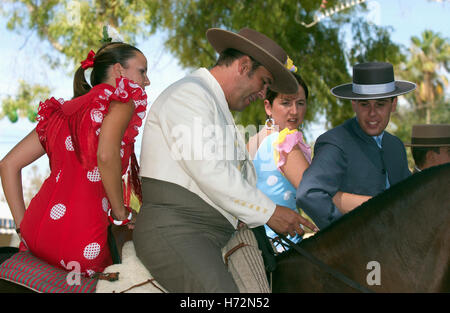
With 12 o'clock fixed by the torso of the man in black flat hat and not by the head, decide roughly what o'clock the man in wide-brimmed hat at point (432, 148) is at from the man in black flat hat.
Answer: The man in wide-brimmed hat is roughly at 8 o'clock from the man in black flat hat.

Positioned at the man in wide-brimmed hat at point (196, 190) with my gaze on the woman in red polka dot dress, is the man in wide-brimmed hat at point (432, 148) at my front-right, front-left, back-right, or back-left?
back-right

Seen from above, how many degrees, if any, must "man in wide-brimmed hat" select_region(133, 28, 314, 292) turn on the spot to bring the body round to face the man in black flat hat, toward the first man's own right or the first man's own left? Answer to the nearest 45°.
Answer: approximately 45° to the first man's own left

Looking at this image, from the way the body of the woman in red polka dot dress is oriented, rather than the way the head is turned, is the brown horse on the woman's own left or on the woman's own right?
on the woman's own right

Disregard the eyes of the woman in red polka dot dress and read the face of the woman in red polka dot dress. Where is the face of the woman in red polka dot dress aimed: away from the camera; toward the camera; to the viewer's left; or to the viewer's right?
to the viewer's right

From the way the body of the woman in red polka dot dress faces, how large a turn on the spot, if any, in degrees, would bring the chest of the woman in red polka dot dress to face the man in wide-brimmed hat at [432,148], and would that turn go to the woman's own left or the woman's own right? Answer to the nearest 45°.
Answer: approximately 45° to the woman's own right

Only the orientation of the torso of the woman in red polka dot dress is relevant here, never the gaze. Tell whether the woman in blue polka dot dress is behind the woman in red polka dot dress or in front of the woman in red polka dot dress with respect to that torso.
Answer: in front

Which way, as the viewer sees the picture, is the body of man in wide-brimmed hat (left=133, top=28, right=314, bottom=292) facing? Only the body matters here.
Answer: to the viewer's right
